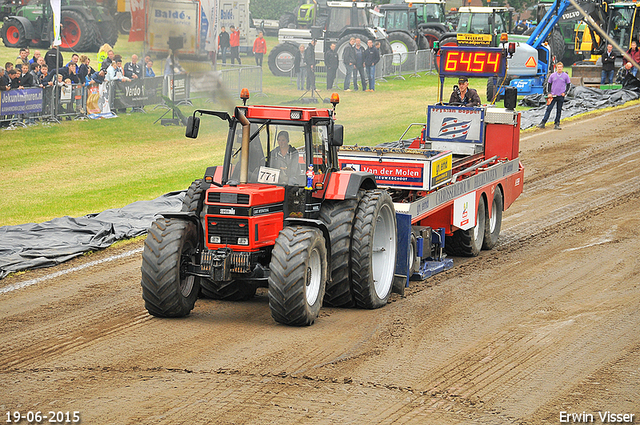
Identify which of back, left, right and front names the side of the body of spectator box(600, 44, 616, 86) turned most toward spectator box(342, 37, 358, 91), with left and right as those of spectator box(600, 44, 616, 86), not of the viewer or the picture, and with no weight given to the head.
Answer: right

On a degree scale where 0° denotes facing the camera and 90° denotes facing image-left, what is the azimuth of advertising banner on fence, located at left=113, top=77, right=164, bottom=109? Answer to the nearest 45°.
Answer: approximately 0°

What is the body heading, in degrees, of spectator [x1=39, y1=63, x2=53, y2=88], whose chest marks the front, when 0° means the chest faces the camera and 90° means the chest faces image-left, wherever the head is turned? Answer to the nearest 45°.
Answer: approximately 315°

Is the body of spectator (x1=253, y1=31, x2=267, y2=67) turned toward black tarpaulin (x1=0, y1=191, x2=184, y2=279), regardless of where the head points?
yes

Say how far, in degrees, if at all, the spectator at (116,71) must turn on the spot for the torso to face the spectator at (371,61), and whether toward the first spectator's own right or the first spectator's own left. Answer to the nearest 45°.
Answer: approximately 90° to the first spectator's own left
